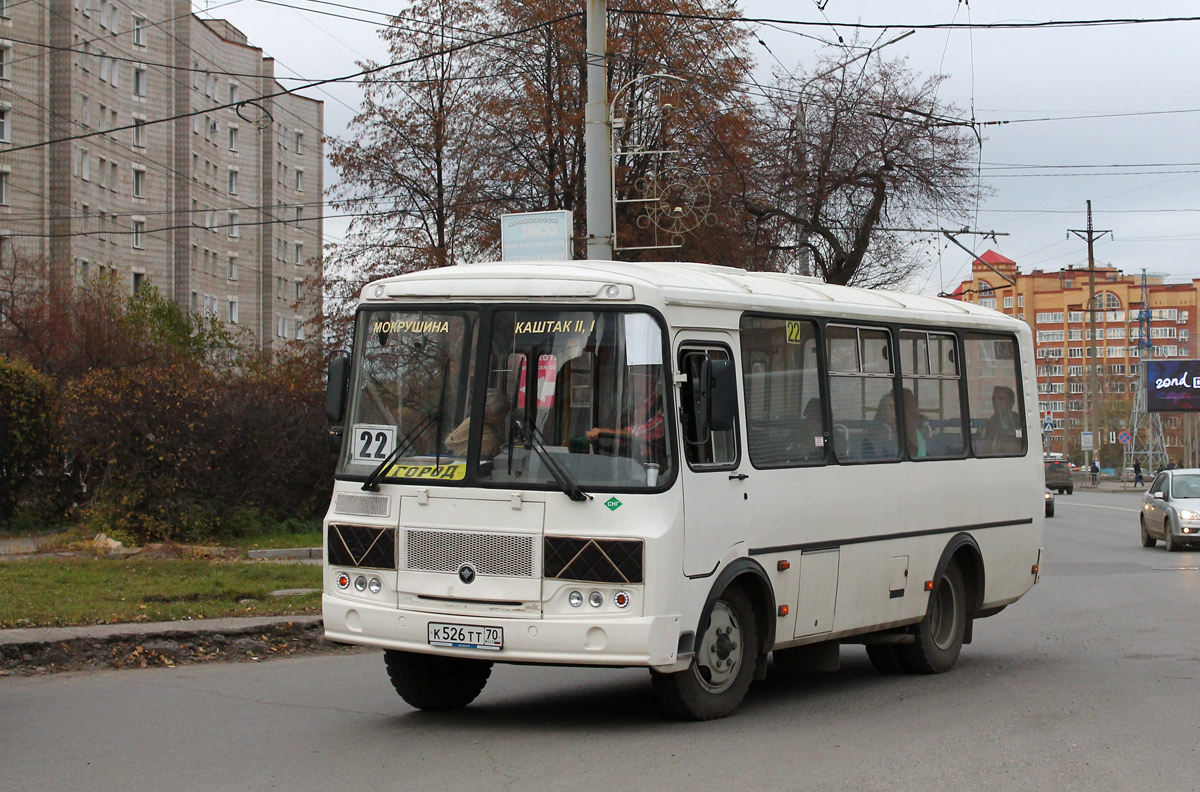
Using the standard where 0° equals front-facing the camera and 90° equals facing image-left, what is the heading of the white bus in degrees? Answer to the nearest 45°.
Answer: approximately 45°

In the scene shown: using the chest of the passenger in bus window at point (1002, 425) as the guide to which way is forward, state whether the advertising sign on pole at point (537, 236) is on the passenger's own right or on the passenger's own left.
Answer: on the passenger's own right

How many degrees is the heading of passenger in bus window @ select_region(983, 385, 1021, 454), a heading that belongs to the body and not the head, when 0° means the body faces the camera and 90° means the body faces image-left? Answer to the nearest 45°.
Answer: approximately 45°

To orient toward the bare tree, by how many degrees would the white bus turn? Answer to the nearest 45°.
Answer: approximately 135° to its right

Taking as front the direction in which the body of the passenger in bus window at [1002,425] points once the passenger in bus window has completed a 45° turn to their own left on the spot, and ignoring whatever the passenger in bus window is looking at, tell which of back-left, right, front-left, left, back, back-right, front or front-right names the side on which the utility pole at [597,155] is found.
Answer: back-right

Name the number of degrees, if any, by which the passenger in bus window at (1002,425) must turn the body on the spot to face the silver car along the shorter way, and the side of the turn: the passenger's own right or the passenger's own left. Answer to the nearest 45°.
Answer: approximately 135° to the passenger's own right

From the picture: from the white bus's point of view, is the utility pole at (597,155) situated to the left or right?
on its right

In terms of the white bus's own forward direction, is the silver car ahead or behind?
behind

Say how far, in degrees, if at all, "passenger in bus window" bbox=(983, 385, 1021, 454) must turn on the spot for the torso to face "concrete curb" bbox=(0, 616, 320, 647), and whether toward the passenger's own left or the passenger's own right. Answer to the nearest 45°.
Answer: approximately 45° to the passenger's own right
